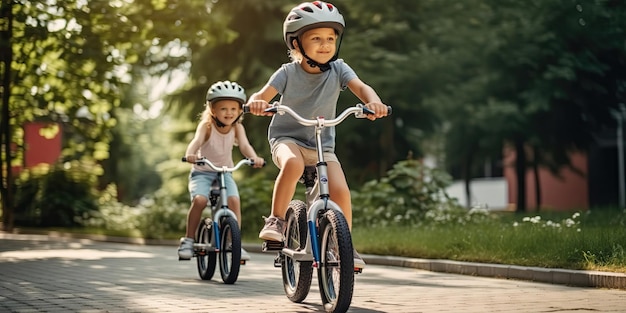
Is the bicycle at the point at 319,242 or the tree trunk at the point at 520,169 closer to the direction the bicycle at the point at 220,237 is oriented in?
the bicycle

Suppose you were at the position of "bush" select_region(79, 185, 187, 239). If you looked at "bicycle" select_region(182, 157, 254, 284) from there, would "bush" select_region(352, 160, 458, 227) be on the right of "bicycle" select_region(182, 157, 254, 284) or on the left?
left

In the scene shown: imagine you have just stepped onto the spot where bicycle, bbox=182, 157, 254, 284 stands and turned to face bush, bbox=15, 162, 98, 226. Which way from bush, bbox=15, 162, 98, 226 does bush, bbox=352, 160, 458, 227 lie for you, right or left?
right

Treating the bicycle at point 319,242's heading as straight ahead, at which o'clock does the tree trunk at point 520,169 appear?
The tree trunk is roughly at 8 o'clock from the bicycle.

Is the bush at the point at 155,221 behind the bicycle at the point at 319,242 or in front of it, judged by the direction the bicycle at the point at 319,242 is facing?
behind

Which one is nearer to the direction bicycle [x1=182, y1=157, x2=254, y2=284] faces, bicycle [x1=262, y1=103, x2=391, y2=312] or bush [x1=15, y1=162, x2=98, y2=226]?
the bicycle

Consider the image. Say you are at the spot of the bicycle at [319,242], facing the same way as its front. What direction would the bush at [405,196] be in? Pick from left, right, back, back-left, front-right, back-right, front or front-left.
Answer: back-left

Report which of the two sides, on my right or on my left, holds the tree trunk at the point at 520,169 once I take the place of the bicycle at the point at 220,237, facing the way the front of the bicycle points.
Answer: on my left

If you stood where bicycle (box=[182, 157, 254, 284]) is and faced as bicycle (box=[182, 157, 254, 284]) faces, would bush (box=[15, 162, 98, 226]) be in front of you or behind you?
behind
